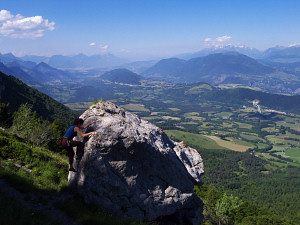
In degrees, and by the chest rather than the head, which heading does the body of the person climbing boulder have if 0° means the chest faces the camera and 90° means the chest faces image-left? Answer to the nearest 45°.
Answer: approximately 270°
